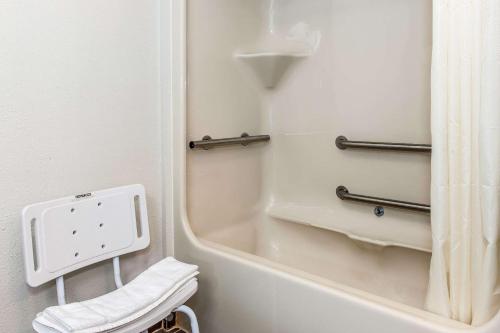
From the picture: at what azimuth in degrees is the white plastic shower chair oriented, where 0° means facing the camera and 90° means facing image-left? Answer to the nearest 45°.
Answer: approximately 315°

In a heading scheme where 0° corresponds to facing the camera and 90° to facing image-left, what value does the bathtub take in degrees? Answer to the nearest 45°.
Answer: approximately 45°
